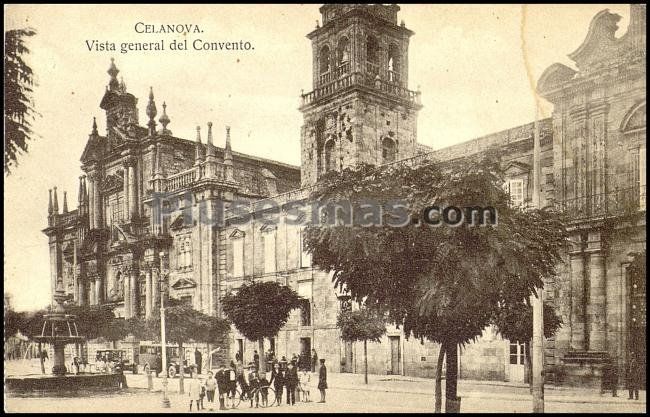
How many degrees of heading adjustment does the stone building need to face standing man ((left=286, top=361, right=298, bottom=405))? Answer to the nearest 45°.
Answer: approximately 45° to its left

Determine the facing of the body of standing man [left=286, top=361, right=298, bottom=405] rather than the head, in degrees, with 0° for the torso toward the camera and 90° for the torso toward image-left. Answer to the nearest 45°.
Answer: approximately 0°

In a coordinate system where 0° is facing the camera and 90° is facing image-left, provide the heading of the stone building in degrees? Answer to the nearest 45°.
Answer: approximately 45°
